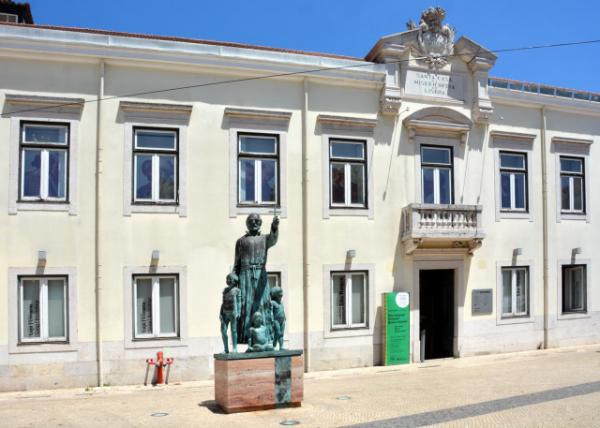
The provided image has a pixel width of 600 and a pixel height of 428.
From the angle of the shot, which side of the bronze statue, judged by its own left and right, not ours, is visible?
front

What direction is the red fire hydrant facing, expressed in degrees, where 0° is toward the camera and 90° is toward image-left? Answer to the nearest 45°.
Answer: approximately 0°

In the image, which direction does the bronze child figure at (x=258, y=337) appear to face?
toward the camera

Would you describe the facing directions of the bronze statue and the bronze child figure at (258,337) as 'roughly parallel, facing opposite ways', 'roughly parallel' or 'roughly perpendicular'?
roughly parallel

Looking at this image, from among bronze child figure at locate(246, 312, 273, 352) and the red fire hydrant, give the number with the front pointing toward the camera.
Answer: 2

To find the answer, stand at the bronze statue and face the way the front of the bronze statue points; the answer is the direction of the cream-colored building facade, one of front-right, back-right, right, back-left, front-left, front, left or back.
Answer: back
